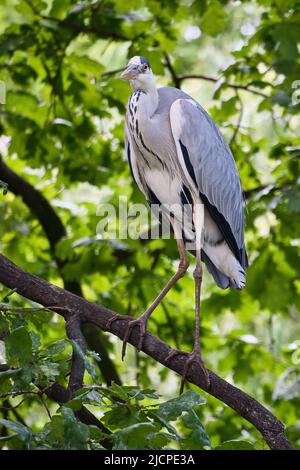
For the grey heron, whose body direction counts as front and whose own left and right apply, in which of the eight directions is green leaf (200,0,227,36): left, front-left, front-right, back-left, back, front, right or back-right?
back-right

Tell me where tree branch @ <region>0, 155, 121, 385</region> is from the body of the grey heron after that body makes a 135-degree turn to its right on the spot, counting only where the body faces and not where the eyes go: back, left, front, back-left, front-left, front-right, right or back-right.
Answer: front-left

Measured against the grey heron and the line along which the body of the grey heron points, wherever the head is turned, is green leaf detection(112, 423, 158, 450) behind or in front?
in front

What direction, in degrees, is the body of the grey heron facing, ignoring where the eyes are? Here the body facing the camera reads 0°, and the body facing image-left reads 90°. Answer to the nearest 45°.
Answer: approximately 45°

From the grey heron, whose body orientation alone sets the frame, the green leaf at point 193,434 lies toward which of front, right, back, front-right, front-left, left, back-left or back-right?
front-left
